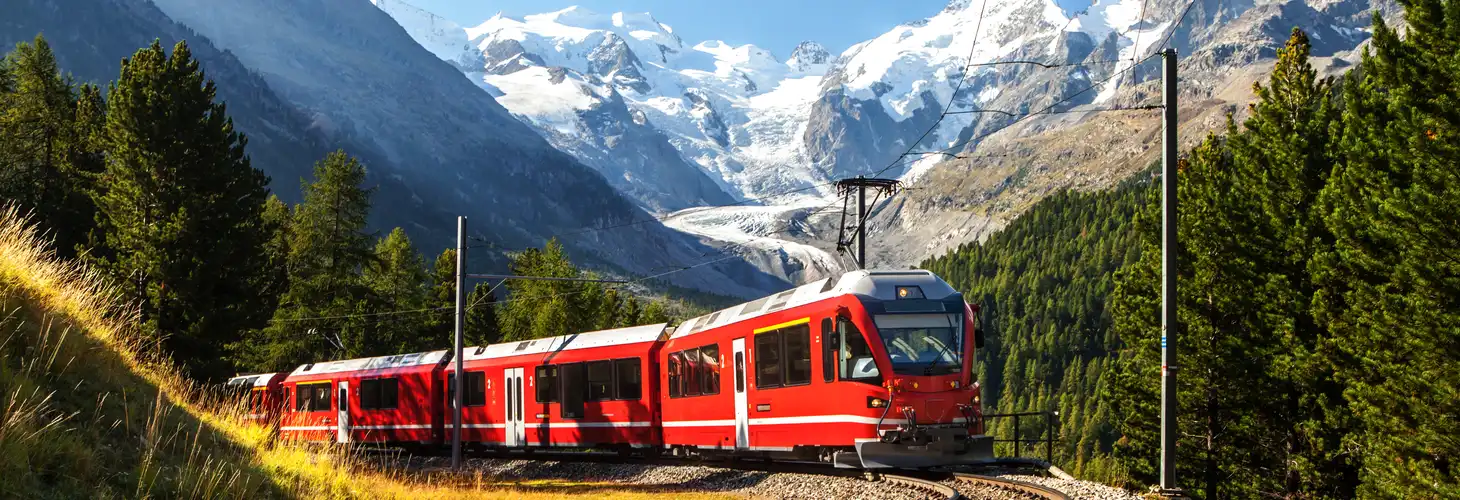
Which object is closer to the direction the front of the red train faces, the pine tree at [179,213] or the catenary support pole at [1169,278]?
the catenary support pole

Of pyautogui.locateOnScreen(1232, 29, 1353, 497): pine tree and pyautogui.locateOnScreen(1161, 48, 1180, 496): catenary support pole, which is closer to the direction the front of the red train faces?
the catenary support pole

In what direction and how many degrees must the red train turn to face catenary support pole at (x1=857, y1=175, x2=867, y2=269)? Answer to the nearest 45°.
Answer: approximately 135° to its left

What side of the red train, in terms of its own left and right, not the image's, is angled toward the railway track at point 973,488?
front

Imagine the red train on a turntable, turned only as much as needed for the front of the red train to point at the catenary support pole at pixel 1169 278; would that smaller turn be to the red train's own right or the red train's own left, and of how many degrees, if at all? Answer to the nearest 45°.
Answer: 0° — it already faces it

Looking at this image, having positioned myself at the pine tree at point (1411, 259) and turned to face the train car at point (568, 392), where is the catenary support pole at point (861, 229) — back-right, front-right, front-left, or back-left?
front-left

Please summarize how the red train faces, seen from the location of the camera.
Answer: facing the viewer and to the right of the viewer

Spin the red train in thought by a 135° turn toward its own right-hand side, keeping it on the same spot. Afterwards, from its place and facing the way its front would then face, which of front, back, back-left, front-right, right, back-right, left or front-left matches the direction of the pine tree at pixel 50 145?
front-right

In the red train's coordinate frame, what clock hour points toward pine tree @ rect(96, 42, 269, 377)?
The pine tree is roughly at 6 o'clock from the red train.

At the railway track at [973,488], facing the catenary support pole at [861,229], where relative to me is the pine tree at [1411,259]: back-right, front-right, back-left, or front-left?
front-right
